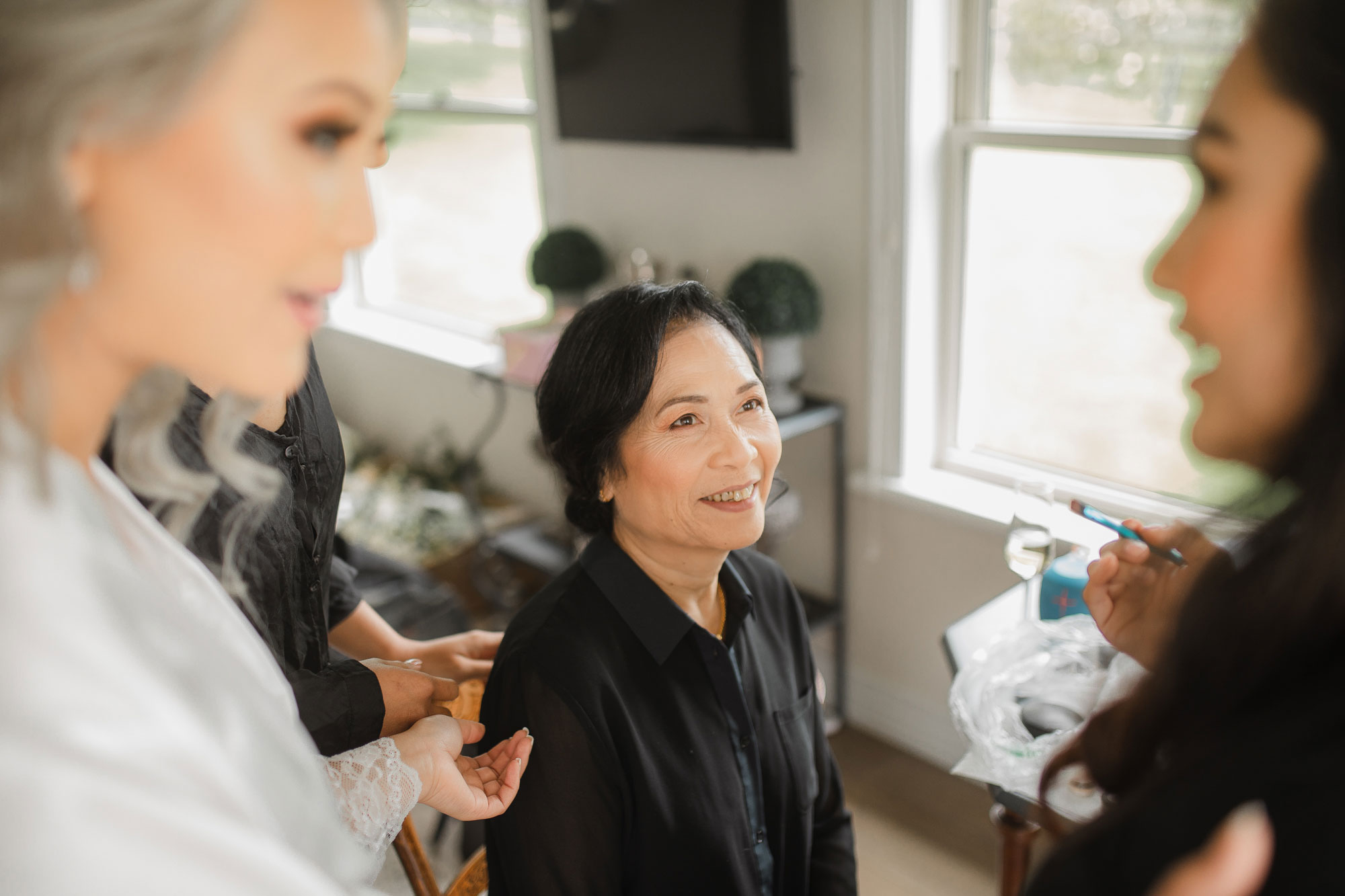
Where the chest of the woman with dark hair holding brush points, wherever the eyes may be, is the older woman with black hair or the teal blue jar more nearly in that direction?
the older woman with black hair

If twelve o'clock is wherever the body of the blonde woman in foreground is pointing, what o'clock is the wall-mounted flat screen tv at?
The wall-mounted flat screen tv is roughly at 10 o'clock from the blonde woman in foreground.

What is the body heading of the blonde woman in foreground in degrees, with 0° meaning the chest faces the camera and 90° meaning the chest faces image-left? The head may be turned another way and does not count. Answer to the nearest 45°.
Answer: approximately 270°

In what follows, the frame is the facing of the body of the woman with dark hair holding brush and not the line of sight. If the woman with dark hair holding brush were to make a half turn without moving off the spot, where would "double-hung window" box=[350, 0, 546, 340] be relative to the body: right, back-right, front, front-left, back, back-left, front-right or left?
back-left

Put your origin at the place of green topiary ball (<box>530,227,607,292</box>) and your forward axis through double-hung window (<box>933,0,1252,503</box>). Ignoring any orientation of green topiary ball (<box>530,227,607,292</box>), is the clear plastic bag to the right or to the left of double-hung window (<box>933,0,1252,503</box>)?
right

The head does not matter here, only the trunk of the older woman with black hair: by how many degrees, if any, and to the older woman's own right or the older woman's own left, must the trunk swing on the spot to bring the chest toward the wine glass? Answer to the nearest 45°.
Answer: approximately 90° to the older woman's own left

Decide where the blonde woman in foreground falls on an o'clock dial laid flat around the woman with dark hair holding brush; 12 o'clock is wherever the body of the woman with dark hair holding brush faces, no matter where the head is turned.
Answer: The blonde woman in foreground is roughly at 11 o'clock from the woman with dark hair holding brush.

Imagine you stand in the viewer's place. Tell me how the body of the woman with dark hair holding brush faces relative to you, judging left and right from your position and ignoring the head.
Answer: facing to the left of the viewer

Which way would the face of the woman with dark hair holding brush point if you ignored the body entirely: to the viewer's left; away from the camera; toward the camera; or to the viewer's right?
to the viewer's left

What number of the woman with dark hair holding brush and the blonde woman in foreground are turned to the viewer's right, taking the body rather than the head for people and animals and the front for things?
1

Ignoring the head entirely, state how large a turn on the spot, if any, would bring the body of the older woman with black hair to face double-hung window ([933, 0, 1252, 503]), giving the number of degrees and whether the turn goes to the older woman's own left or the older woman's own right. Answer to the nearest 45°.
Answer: approximately 90° to the older woman's own left

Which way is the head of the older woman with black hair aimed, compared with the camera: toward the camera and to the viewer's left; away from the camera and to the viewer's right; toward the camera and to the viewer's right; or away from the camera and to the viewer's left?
toward the camera and to the viewer's right

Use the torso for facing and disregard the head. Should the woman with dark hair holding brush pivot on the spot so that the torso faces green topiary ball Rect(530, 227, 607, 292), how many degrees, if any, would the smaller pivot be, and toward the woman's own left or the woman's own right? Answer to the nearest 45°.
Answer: approximately 45° to the woman's own right

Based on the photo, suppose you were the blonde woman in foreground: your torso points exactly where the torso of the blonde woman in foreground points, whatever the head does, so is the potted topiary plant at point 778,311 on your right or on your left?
on your left

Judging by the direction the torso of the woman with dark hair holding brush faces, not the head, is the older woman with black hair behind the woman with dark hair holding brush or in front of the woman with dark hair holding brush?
in front
